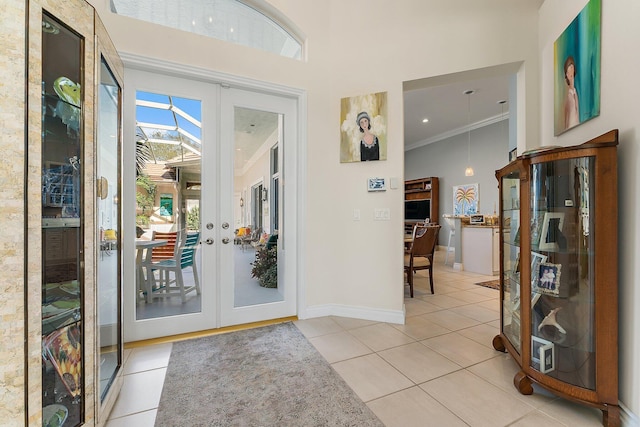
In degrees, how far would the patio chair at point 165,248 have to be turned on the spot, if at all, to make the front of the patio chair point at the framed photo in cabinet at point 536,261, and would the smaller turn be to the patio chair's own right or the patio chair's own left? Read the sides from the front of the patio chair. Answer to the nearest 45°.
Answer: approximately 90° to the patio chair's own left

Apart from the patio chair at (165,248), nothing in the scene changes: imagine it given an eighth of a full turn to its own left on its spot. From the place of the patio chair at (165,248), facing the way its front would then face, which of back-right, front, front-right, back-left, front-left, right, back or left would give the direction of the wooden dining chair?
left

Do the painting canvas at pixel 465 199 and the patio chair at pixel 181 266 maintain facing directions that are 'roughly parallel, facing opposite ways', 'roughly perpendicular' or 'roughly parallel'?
roughly perpendicular

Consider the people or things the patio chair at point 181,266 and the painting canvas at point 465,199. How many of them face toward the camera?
1

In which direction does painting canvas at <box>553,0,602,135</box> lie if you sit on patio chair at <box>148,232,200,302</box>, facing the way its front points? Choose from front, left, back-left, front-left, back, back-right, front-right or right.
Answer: back

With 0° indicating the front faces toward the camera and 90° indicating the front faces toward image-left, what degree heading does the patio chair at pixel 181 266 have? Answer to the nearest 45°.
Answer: approximately 135°

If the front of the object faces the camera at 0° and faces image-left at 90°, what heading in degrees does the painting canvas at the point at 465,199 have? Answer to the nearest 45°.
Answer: approximately 0°

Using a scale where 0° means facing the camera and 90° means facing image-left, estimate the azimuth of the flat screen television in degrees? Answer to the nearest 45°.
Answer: approximately 0°

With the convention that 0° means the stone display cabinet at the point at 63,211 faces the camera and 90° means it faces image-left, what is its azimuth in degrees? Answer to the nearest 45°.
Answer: approximately 315°

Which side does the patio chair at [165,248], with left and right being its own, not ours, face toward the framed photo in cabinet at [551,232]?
left

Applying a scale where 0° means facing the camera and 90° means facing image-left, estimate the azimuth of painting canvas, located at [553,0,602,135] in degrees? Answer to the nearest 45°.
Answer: approximately 45°

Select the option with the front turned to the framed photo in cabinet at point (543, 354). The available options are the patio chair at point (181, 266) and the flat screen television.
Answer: the flat screen television
